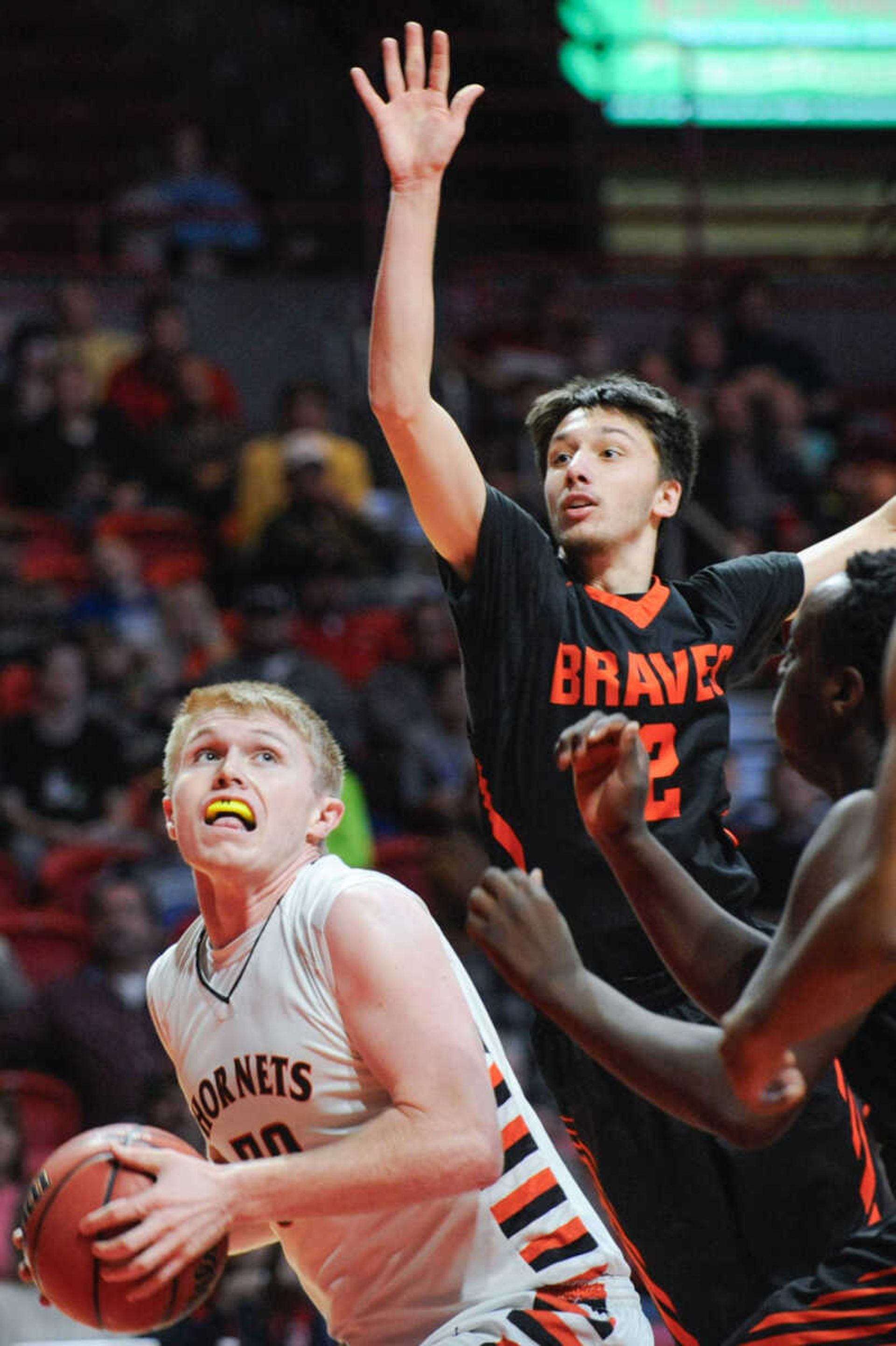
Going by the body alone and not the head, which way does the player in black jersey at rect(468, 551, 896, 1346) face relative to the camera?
to the viewer's left

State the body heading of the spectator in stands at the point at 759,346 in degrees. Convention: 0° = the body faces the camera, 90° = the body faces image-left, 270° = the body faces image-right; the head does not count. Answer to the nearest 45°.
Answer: approximately 0°

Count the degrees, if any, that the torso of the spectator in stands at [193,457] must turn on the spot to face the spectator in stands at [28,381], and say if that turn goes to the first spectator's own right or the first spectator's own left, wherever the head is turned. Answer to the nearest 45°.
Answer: approximately 90° to the first spectator's own right

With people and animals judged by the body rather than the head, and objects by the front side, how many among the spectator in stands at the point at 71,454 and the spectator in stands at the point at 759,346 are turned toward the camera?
2

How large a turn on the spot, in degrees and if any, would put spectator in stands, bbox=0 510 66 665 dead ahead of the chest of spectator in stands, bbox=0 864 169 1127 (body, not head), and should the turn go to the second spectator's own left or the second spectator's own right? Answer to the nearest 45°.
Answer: approximately 135° to the second spectator's own left

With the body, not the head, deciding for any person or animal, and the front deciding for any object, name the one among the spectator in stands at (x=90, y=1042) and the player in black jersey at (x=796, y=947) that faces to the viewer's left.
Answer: the player in black jersey

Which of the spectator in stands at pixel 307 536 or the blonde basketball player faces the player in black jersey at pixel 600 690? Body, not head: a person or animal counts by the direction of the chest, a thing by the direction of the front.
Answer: the spectator in stands

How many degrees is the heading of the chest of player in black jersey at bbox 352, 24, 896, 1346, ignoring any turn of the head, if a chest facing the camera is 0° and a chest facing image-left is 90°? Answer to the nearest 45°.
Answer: approximately 0°

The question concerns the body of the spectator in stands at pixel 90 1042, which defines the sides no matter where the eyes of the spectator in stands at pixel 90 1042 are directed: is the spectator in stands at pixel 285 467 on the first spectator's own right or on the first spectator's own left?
on the first spectator's own left
